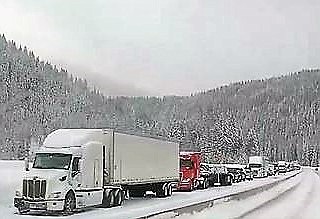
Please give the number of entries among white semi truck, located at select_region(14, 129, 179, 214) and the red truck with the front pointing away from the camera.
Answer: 0

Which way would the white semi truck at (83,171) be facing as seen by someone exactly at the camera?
facing the viewer and to the left of the viewer

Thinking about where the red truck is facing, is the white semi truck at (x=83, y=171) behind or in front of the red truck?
in front

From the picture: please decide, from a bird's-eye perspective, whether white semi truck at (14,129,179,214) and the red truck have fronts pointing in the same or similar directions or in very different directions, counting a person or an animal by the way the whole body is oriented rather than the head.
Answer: same or similar directions

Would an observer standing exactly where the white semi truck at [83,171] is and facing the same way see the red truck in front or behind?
behind
